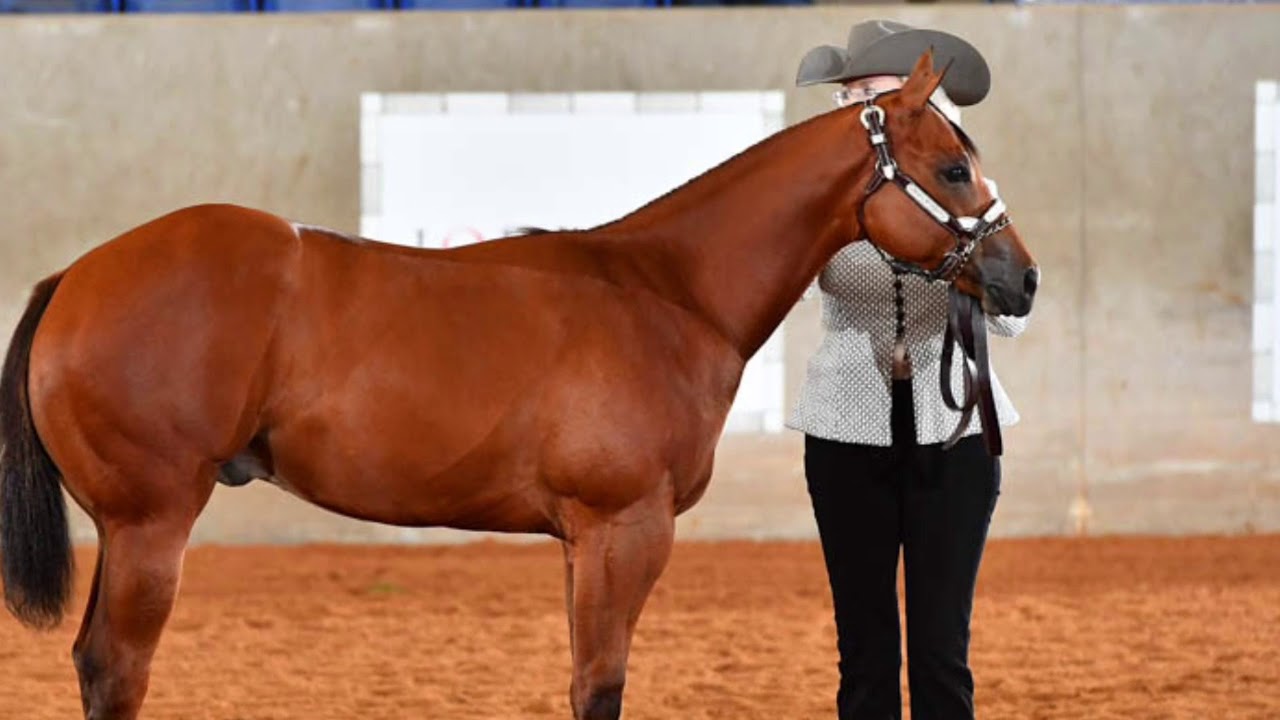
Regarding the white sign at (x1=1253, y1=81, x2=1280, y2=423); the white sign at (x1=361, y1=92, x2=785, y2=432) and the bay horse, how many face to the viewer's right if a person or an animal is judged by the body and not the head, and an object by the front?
1

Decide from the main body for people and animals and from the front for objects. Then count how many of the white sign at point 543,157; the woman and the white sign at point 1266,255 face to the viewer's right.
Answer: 0

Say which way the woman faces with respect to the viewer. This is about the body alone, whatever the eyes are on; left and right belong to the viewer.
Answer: facing the viewer

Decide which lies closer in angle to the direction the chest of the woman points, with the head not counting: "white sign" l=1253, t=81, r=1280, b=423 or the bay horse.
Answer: the bay horse

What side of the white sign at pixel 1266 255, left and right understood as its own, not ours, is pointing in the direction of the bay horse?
front

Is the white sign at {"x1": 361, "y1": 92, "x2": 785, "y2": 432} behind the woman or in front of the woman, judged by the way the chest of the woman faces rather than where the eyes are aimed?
behind

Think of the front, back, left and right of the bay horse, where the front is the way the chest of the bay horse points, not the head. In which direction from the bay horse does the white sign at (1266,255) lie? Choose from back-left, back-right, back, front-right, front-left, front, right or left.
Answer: front-left

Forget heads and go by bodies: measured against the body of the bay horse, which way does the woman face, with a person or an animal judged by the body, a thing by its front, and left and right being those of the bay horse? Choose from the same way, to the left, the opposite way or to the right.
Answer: to the right

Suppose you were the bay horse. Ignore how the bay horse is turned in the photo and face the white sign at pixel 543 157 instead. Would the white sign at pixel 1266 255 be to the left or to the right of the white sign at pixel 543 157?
right

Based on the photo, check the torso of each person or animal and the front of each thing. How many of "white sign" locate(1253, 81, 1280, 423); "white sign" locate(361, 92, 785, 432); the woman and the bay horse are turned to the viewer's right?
1

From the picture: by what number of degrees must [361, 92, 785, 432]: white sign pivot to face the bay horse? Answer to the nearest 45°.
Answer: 0° — it already faces it

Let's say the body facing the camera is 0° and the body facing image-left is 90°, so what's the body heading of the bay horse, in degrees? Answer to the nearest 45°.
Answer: approximately 270°

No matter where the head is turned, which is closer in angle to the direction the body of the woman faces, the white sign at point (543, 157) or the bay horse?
the bay horse

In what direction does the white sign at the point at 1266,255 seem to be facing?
toward the camera
